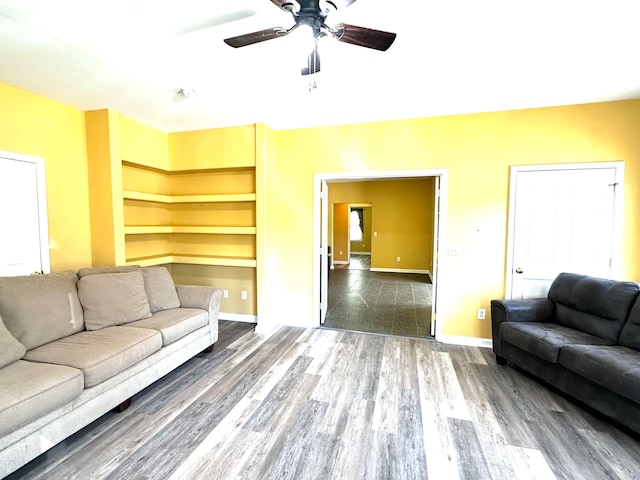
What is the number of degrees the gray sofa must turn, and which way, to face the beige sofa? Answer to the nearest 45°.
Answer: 0° — it already faces it

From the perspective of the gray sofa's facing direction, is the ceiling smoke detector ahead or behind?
ahead

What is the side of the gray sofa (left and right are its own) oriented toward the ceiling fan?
front

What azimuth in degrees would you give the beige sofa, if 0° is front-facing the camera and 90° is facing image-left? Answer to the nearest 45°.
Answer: approximately 315°

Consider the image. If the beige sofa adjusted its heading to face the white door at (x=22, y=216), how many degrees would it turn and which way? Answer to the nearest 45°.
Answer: approximately 180°

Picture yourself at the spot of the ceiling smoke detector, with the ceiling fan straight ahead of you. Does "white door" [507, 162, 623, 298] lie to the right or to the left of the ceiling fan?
left

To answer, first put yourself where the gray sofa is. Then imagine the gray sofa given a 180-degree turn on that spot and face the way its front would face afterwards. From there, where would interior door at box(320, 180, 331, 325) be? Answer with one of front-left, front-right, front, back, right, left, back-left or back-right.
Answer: back-left

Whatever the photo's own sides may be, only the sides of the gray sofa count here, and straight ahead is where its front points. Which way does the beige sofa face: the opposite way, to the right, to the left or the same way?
the opposite way

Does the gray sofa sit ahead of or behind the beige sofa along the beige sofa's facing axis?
ahead

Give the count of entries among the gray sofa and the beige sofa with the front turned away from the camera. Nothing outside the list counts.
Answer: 0

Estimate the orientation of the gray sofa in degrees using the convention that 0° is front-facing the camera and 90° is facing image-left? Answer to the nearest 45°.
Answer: approximately 45°

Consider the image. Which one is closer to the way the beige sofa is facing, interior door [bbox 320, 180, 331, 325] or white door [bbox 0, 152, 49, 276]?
the interior door

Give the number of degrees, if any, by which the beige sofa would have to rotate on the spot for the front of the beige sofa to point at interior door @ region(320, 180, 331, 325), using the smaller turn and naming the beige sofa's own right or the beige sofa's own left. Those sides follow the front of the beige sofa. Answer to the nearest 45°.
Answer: approximately 45° to the beige sofa's own left

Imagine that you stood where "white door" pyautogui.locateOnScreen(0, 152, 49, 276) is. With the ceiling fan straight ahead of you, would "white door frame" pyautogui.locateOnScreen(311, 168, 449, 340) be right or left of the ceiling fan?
left

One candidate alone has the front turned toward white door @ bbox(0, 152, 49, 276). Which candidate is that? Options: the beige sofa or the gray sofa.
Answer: the gray sofa

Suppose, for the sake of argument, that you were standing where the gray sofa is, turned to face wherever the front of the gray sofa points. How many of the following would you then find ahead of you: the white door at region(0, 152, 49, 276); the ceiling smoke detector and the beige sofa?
3
